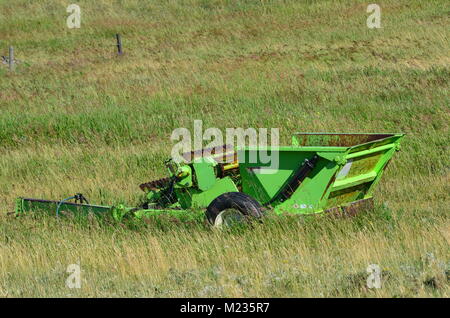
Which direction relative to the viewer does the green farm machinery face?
to the viewer's left
